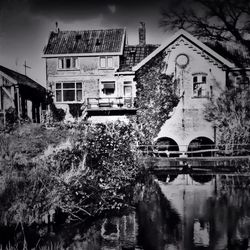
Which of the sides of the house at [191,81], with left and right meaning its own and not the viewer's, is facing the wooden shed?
right

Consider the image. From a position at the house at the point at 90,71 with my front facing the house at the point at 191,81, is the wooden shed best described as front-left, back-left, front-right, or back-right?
back-right

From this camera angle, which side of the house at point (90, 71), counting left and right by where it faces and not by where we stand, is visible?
front

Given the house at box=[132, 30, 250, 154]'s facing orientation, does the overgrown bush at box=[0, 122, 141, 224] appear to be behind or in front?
in front

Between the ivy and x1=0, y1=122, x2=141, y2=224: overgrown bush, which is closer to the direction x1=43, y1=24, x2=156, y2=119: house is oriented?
the overgrown bush

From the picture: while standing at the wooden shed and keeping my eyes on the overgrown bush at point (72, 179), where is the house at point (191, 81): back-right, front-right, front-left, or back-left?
front-left

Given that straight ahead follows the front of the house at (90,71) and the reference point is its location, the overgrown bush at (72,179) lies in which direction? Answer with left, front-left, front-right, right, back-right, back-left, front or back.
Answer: front

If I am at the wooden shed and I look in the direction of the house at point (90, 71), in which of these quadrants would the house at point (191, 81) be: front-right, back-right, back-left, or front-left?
front-right

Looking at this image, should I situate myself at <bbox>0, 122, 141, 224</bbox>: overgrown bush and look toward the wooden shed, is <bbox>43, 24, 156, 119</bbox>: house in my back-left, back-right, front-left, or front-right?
front-right

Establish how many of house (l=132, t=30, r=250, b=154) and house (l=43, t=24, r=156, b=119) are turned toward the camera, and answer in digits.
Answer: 2

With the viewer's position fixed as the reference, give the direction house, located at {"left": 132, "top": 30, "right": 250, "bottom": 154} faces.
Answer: facing the viewer

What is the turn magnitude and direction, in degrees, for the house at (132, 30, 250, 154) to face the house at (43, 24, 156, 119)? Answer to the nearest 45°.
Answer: approximately 90° to its right

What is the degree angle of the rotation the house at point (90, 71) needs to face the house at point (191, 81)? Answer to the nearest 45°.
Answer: approximately 90° to its left

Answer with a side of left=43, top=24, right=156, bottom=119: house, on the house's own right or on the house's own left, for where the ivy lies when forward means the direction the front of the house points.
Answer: on the house's own left

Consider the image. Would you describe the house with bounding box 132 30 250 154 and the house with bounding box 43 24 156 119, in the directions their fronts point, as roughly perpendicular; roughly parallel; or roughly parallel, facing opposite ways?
roughly parallel
